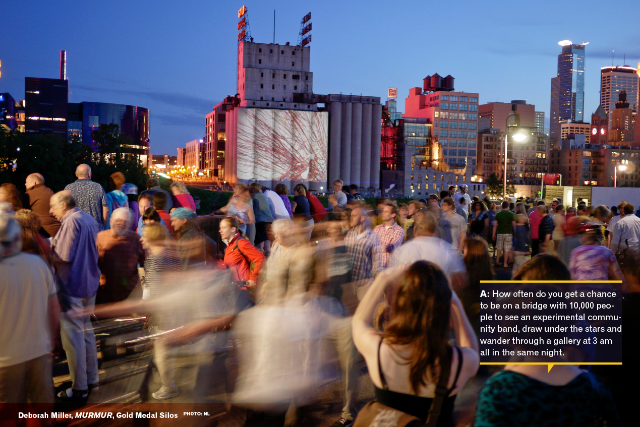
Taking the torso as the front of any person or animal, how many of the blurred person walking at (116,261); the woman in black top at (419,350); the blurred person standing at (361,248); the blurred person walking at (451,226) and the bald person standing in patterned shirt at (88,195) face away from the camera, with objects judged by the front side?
2

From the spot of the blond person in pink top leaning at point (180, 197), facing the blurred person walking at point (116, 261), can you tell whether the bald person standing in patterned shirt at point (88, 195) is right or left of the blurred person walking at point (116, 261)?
right

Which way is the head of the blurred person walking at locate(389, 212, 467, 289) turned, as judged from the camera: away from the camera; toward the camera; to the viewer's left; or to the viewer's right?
away from the camera

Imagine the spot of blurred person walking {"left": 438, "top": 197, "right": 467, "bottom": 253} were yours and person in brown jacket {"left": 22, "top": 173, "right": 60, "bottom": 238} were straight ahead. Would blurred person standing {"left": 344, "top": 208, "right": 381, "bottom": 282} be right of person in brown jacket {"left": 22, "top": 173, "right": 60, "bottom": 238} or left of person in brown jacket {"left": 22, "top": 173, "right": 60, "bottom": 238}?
left

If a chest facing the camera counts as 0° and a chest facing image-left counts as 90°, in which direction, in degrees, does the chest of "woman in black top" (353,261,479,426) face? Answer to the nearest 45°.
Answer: approximately 180°
